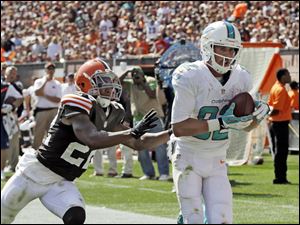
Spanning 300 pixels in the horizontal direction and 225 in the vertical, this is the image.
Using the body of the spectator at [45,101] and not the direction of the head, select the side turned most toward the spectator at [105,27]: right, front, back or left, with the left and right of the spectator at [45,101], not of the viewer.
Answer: back

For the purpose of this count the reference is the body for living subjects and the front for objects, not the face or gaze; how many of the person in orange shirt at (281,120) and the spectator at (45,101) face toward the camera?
1
